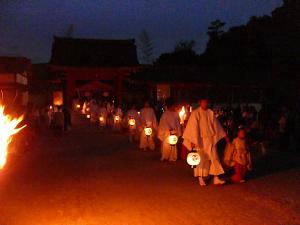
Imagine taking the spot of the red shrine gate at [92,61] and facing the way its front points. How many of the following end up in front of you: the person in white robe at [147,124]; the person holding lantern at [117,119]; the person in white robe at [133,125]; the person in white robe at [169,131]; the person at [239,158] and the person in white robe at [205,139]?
6

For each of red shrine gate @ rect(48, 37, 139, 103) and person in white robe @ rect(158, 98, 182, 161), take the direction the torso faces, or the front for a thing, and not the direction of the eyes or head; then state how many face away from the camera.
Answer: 0

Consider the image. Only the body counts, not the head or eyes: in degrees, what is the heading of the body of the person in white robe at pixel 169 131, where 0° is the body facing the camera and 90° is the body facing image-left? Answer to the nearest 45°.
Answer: approximately 315°

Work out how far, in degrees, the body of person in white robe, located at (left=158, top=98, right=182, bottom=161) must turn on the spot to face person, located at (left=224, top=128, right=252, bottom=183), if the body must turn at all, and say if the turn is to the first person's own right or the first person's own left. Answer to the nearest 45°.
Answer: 0° — they already face them

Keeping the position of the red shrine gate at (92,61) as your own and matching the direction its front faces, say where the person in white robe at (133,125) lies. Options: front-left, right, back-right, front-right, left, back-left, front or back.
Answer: front

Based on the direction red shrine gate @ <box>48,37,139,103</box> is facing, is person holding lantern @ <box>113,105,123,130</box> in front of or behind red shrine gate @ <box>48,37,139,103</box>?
in front

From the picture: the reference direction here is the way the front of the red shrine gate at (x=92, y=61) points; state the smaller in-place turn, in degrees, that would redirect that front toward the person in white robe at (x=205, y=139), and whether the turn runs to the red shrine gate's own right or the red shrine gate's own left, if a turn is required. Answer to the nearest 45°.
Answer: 0° — it already faces them

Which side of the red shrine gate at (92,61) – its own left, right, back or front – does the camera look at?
front

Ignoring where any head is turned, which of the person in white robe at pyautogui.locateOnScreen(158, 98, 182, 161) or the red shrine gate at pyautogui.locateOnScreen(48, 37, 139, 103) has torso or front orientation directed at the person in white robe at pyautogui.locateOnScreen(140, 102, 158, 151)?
the red shrine gate

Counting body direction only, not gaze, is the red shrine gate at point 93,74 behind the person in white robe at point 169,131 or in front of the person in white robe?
behind

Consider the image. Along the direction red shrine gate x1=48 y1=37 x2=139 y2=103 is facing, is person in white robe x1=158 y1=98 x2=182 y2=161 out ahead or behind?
ahead

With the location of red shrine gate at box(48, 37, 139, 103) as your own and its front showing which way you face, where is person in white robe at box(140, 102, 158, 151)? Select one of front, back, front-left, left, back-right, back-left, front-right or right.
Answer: front

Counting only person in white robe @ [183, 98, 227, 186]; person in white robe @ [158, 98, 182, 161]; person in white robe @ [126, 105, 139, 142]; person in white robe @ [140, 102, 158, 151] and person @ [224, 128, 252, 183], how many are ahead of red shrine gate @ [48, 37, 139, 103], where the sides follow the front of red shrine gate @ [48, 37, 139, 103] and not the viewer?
5
